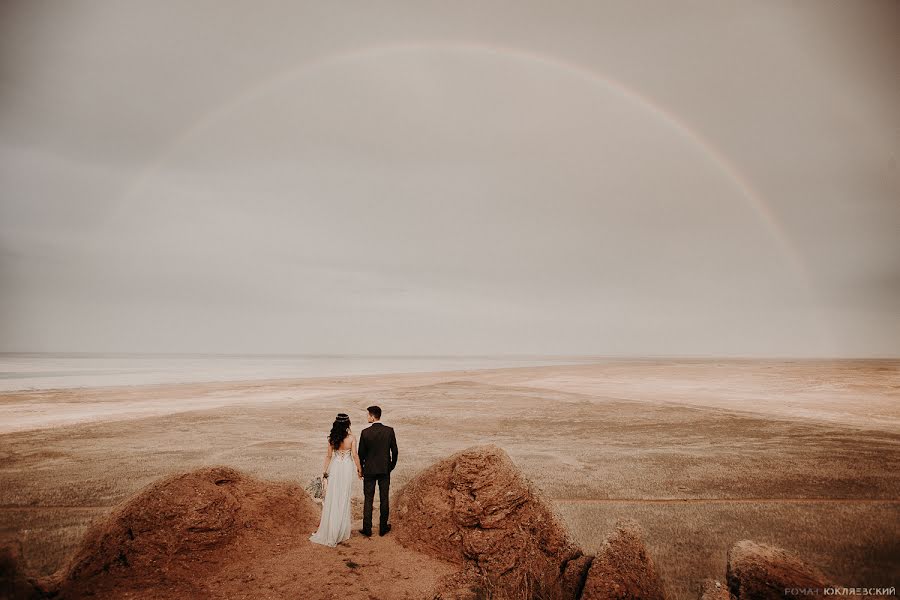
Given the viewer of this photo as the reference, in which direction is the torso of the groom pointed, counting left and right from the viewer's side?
facing away from the viewer

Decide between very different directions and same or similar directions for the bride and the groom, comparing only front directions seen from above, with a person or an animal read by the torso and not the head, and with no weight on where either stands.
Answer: same or similar directions

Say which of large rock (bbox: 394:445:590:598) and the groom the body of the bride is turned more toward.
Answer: the groom

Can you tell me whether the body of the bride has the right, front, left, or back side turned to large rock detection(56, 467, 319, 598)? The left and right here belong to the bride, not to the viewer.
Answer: left

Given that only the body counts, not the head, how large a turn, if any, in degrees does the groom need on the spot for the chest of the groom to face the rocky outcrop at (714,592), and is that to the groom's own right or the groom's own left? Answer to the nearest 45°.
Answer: approximately 135° to the groom's own right

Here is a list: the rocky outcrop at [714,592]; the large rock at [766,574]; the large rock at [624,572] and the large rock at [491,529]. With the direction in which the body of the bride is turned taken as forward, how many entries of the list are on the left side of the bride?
0

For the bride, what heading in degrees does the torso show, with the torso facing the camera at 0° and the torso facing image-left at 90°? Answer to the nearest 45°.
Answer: approximately 180°

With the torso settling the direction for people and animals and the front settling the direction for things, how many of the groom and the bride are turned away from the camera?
2

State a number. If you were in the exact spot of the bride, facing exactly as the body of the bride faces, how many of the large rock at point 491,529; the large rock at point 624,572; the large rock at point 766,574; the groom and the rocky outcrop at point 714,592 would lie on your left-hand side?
0

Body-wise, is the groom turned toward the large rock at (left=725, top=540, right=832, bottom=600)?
no

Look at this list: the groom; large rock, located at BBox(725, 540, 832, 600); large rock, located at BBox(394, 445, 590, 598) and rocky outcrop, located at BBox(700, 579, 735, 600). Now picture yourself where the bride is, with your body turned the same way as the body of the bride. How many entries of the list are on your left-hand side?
0

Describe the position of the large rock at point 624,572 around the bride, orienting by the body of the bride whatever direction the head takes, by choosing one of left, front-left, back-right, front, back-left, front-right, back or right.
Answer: back-right

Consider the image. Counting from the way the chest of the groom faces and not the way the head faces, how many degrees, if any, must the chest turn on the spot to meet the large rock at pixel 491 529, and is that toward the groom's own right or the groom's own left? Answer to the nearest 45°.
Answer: approximately 135° to the groom's own right

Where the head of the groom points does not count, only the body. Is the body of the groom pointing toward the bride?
no

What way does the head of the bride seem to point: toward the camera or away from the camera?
away from the camera
